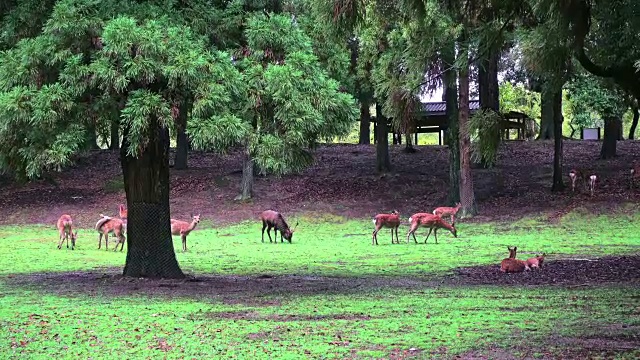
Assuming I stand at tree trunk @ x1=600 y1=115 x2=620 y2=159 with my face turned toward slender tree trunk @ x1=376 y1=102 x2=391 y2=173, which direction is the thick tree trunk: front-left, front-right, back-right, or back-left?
front-left

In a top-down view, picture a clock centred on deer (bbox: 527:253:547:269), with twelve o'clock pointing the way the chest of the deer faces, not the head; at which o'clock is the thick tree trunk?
The thick tree trunk is roughly at 5 o'clock from the deer.

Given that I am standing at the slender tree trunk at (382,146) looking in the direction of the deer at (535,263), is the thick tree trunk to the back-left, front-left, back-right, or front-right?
front-right

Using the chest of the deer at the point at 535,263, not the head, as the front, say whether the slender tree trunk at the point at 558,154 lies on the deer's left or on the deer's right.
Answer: on the deer's left

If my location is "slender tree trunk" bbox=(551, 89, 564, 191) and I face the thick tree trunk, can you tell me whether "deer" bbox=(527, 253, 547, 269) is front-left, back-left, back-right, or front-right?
front-left

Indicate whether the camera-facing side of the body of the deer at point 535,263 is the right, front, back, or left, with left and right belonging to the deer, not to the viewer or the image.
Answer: right

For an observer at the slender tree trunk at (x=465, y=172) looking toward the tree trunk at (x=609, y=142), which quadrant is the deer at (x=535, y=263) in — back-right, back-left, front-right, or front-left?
back-right

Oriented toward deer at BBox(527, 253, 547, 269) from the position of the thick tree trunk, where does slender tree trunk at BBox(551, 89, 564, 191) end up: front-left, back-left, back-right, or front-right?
front-left

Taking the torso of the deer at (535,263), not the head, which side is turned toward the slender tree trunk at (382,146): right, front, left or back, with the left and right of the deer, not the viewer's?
left

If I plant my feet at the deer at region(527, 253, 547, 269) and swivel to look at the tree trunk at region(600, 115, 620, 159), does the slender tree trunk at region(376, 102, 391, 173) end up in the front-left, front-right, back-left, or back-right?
front-left
